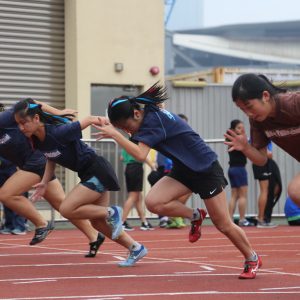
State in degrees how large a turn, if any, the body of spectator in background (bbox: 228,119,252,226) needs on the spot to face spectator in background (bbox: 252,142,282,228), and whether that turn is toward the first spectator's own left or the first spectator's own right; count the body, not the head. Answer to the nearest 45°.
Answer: approximately 45° to the first spectator's own left
